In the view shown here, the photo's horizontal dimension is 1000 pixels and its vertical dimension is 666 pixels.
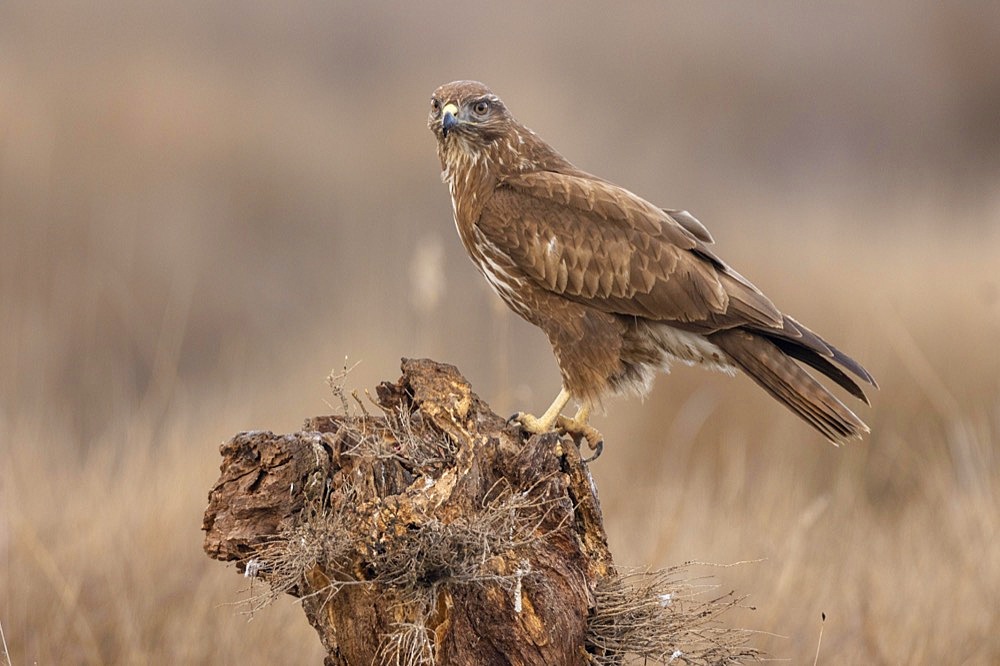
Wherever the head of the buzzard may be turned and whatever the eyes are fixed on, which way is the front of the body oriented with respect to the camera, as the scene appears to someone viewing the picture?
to the viewer's left
